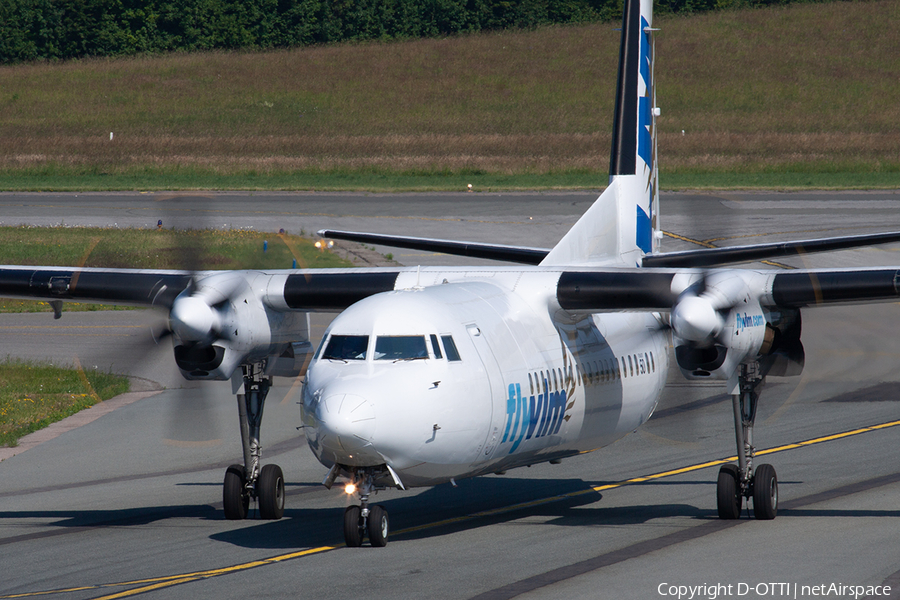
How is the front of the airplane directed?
toward the camera
